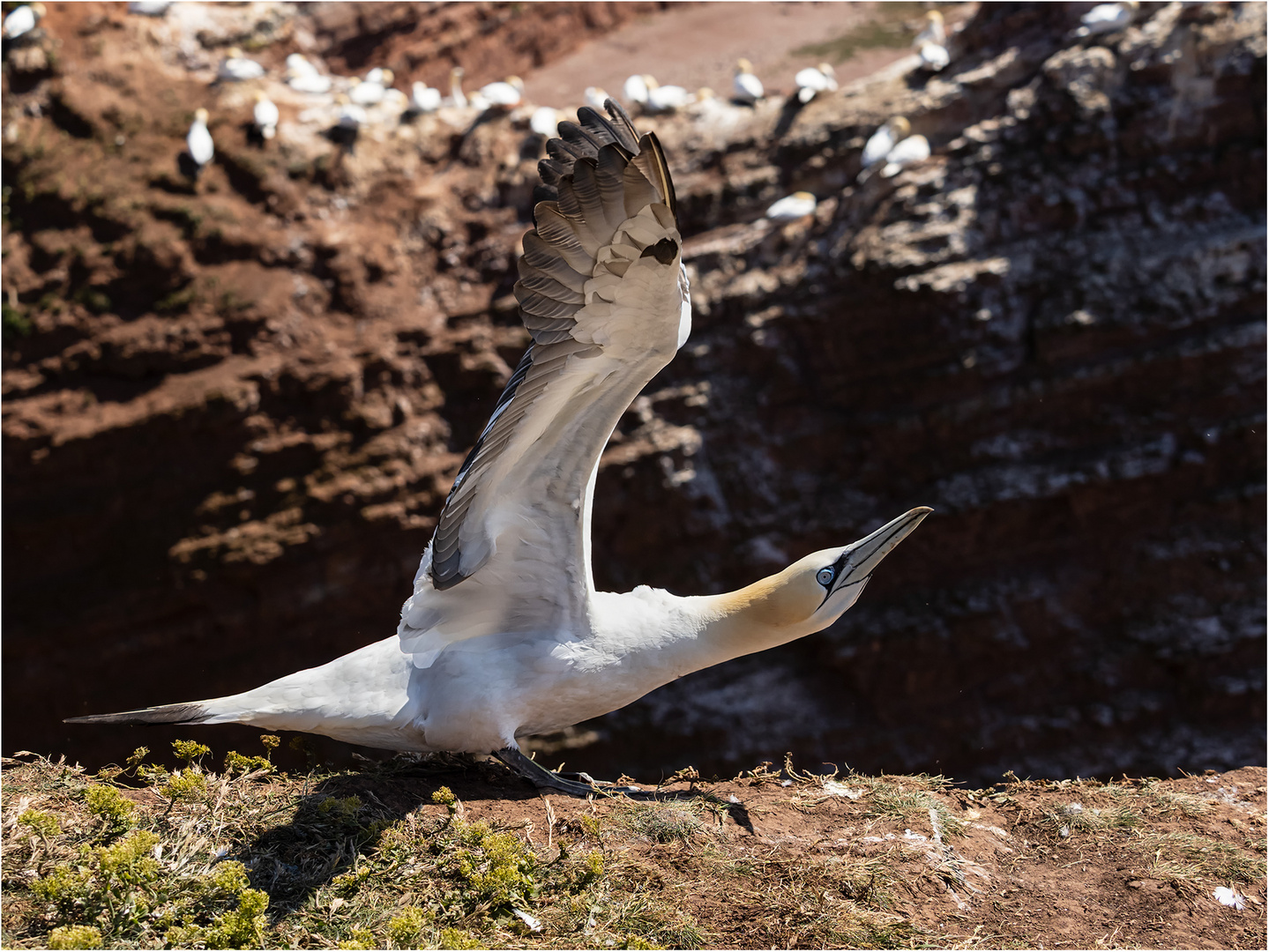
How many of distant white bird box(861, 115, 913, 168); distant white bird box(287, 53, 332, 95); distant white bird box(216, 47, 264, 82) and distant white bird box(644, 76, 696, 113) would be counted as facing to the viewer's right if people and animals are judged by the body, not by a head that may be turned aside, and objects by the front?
1

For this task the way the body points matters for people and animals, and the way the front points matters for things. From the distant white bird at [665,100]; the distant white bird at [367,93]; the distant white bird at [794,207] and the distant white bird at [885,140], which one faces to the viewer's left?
the distant white bird at [665,100]

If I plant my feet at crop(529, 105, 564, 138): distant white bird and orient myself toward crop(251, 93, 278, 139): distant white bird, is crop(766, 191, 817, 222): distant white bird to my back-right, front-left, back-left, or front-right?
back-left

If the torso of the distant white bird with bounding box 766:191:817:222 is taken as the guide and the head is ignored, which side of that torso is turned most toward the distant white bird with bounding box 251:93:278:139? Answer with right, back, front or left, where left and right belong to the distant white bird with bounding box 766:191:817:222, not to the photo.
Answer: back

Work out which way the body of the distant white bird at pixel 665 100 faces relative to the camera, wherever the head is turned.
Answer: to the viewer's left

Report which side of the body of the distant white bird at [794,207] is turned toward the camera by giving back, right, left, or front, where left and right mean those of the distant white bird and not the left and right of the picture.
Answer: right
